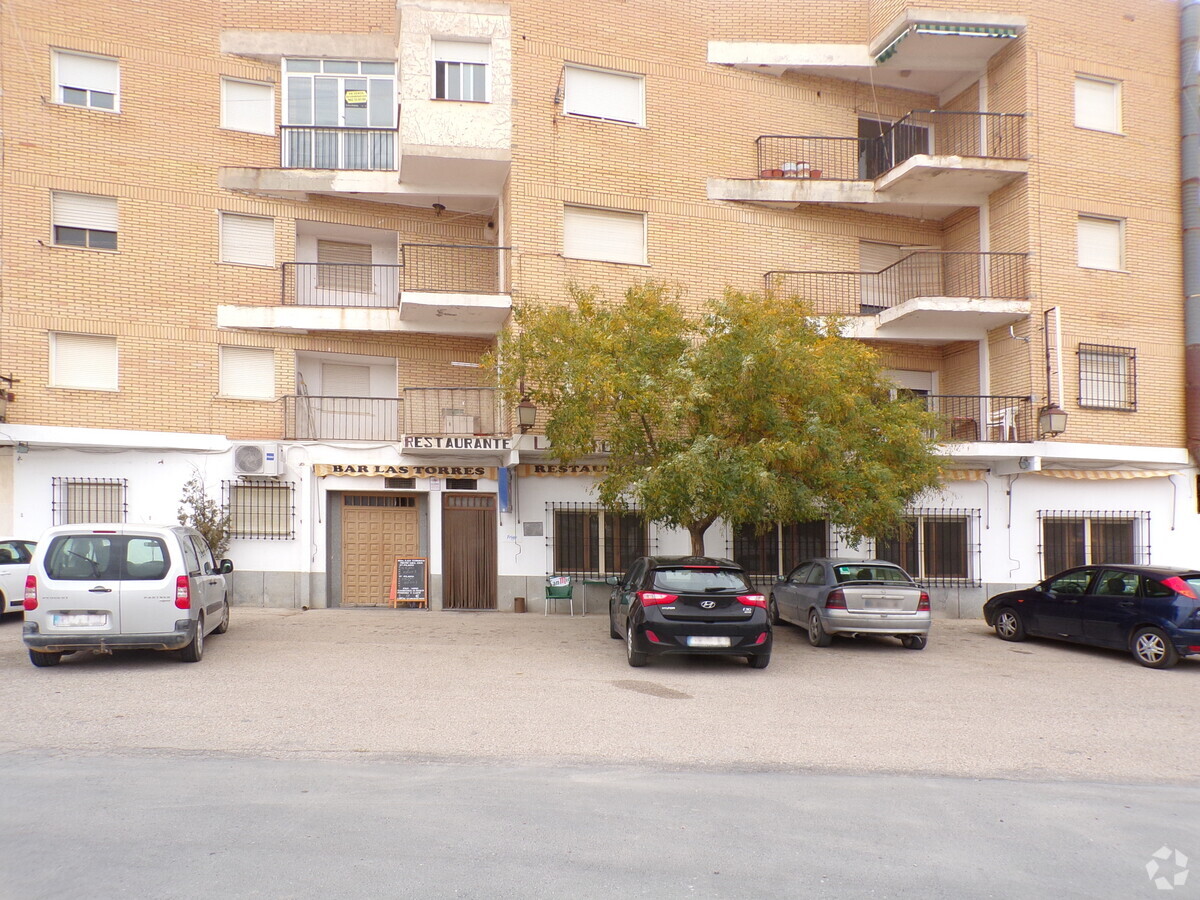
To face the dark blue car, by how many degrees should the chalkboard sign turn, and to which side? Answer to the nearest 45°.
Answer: approximately 45° to its left

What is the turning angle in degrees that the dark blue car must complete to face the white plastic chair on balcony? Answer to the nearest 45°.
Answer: approximately 45° to its right

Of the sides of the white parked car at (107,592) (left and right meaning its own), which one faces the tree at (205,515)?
front

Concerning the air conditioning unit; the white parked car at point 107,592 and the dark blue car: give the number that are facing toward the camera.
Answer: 1

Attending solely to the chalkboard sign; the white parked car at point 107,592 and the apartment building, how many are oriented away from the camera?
1

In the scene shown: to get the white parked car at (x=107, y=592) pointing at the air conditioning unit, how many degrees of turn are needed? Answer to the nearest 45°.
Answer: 0° — it already faces it

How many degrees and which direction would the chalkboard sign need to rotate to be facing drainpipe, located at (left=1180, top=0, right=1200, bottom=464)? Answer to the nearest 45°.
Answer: approximately 90° to its left

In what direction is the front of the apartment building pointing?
toward the camera

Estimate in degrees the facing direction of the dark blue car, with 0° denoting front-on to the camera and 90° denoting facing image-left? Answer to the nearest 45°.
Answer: approximately 135°

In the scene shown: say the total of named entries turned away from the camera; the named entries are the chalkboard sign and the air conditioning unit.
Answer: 0

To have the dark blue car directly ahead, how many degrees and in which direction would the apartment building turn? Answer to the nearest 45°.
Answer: approximately 45° to its left

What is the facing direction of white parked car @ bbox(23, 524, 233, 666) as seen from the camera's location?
facing away from the viewer

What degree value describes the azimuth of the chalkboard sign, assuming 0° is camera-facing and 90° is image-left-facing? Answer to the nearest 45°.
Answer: approximately 0°
